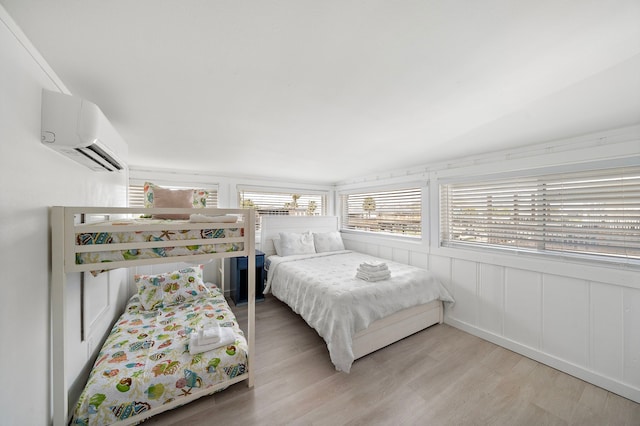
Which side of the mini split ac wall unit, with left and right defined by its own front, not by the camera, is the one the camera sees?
right

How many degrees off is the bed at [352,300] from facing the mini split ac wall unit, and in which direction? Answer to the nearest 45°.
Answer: approximately 90° to its right

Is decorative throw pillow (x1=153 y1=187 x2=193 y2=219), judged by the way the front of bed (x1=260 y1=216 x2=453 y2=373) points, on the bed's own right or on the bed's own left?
on the bed's own right

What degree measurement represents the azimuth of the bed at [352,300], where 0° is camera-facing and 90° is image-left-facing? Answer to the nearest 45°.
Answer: approximately 315°

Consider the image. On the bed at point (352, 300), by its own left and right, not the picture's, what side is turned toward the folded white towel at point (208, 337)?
right

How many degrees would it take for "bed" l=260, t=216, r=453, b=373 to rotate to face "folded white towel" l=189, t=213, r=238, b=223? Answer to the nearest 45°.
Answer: approximately 90° to its right

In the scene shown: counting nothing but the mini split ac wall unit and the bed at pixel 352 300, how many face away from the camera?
0

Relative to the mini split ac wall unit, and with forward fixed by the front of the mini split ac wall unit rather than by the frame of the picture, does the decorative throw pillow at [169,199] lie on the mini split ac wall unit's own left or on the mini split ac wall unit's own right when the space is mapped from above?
on the mini split ac wall unit's own left

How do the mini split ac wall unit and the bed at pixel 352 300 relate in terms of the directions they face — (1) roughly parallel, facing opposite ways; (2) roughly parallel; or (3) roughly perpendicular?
roughly perpendicular

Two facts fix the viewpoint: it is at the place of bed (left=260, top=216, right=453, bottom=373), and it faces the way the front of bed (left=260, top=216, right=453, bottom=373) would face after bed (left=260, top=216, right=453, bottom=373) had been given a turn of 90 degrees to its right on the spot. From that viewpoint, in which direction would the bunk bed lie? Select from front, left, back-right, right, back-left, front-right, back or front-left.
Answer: front
